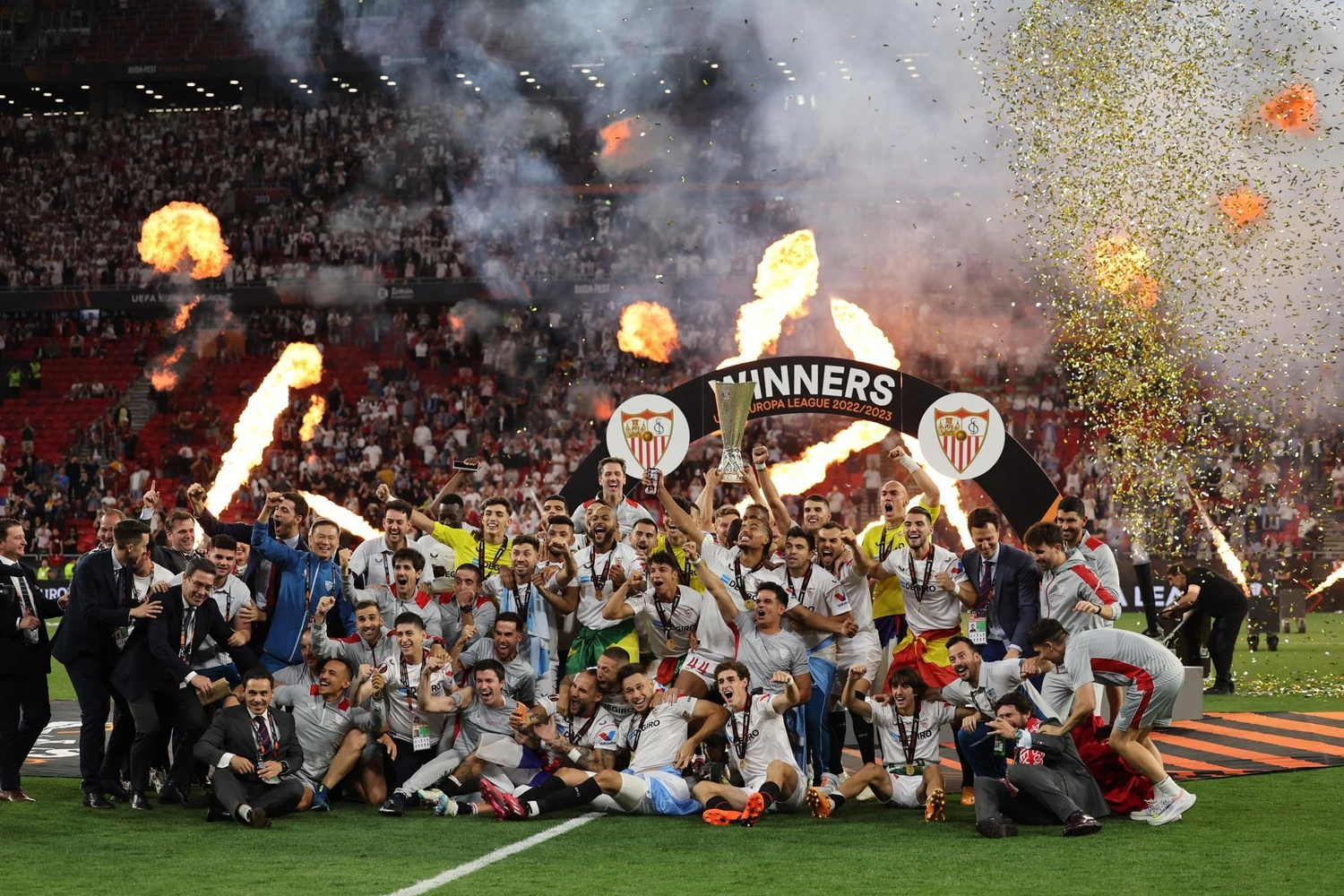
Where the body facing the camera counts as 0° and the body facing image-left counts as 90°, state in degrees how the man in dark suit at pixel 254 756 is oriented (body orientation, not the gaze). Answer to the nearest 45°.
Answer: approximately 0°

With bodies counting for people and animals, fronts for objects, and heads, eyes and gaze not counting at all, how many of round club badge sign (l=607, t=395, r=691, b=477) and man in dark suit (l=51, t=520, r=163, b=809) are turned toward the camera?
1

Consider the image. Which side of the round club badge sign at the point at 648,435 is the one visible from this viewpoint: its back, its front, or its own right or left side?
front

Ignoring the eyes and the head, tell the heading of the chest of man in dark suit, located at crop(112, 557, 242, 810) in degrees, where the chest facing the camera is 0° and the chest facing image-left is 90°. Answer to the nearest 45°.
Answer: approximately 315°

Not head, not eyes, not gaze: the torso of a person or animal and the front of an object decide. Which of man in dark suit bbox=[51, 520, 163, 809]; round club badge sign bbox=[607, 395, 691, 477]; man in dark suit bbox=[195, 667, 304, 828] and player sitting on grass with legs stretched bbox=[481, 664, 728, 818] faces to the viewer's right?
man in dark suit bbox=[51, 520, 163, 809]

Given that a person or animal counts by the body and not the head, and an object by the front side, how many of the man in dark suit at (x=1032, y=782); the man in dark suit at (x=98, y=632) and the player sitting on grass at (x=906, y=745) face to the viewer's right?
1

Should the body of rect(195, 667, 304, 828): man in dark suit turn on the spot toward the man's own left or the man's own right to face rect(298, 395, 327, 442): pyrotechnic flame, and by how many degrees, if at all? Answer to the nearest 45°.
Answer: approximately 180°

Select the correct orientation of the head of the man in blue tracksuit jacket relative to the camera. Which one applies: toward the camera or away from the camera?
toward the camera

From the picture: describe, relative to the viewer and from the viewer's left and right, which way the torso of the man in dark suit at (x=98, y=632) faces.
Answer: facing to the right of the viewer

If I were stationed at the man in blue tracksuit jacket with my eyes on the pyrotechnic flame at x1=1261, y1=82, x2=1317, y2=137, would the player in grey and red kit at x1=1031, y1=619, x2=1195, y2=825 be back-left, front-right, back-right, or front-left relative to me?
front-right

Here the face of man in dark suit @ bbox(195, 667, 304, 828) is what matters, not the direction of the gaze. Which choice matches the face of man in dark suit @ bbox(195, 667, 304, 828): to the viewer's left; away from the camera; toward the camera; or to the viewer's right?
toward the camera

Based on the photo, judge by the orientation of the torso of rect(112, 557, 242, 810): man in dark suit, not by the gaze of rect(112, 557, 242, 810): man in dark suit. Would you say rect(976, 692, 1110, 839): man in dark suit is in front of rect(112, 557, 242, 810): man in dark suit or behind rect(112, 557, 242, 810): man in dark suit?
in front

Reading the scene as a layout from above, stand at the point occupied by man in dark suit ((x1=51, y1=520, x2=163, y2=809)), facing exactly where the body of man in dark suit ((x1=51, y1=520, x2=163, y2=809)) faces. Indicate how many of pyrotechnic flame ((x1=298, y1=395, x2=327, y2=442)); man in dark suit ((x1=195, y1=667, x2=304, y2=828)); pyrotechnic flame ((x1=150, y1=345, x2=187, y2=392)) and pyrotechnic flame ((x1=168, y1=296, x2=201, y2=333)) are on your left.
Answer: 3

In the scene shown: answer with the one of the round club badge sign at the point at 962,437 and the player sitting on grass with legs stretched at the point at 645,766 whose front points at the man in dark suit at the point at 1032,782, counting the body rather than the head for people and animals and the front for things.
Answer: the round club badge sign

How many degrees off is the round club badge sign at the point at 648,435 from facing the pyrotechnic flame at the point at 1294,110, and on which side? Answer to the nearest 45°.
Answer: approximately 135° to its left
